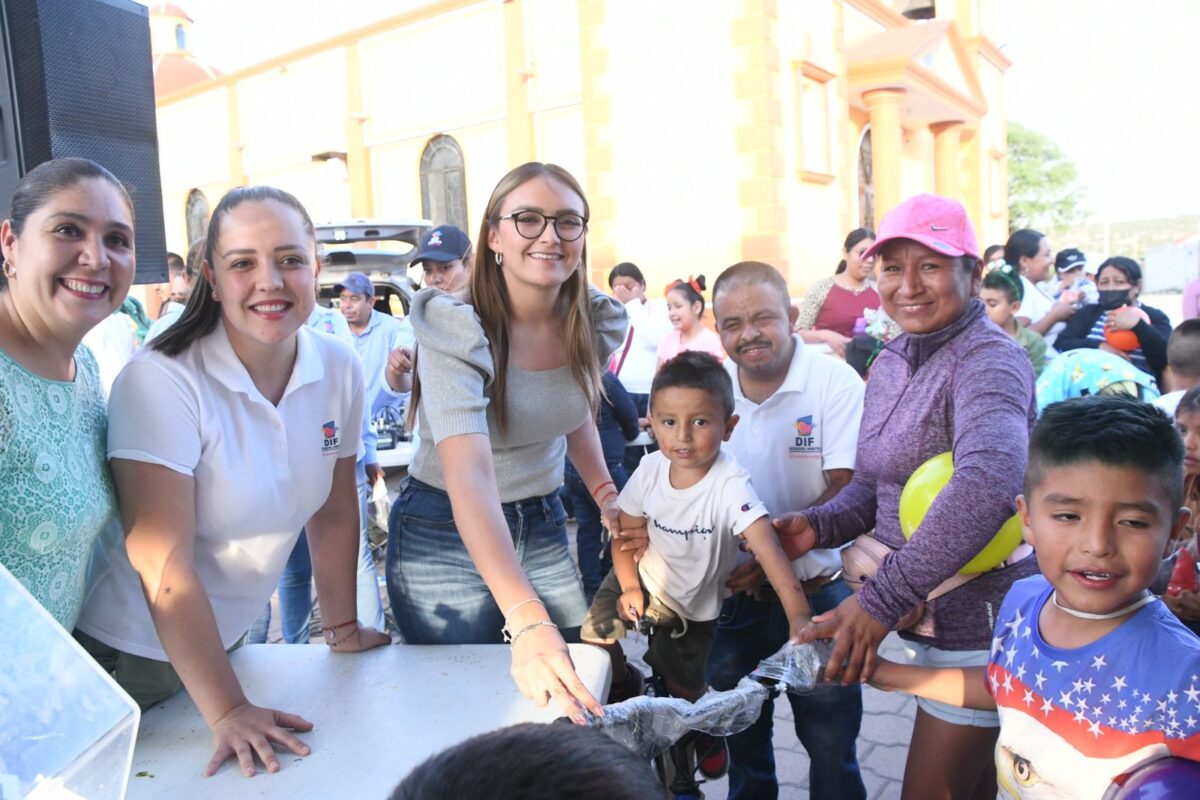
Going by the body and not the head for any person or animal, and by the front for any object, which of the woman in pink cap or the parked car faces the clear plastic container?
the woman in pink cap

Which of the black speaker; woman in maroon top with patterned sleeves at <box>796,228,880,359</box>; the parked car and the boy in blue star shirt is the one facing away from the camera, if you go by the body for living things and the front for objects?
the parked car

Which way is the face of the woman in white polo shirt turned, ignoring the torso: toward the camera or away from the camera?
toward the camera

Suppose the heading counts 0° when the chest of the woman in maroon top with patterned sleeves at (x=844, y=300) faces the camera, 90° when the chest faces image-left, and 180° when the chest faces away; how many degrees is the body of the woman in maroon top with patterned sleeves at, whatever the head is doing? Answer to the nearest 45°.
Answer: approximately 315°

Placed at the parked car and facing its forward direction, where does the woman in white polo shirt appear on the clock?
The woman in white polo shirt is roughly at 6 o'clock from the parked car.

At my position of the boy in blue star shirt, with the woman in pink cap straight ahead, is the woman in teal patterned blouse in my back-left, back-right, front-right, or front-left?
front-left

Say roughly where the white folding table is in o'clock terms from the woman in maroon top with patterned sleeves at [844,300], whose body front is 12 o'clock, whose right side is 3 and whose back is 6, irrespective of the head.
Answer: The white folding table is roughly at 2 o'clock from the woman in maroon top with patterned sleeves.

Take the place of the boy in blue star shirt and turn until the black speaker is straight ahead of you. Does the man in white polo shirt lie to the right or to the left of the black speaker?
right

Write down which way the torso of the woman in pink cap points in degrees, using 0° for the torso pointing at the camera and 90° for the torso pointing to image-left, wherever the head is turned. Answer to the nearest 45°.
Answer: approximately 45°

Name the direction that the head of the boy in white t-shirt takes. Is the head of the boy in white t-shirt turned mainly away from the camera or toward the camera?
toward the camera

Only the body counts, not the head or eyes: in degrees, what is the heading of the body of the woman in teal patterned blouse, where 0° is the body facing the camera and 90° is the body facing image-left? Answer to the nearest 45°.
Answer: approximately 315°

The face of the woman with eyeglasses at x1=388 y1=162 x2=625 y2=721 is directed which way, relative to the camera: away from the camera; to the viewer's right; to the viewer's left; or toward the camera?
toward the camera

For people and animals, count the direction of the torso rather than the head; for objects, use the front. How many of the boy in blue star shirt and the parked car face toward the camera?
1

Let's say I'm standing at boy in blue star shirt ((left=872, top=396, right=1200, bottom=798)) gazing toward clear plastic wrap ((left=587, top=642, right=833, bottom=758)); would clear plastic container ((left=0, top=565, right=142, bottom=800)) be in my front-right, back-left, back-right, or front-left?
front-left

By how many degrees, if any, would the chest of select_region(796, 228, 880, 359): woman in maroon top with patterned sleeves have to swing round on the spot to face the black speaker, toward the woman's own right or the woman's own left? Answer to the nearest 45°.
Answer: approximately 90° to the woman's own right

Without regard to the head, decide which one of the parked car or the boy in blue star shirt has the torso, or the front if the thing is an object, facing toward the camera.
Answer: the boy in blue star shirt

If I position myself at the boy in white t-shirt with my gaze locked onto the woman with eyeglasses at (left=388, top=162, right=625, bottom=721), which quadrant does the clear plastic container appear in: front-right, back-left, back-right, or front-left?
front-left

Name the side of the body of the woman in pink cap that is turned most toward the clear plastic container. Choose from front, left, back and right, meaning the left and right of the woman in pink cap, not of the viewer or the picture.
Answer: front

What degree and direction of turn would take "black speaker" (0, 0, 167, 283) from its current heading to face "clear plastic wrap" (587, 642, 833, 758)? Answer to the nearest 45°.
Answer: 0° — it already faces it

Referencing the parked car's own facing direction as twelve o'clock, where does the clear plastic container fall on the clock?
The clear plastic container is roughly at 6 o'clock from the parked car.

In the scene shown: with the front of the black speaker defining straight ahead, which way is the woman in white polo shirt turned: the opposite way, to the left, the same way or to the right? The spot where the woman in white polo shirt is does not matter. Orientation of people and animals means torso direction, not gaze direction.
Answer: the same way

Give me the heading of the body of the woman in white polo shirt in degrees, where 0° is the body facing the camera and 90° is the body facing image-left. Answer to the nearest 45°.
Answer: approximately 315°
